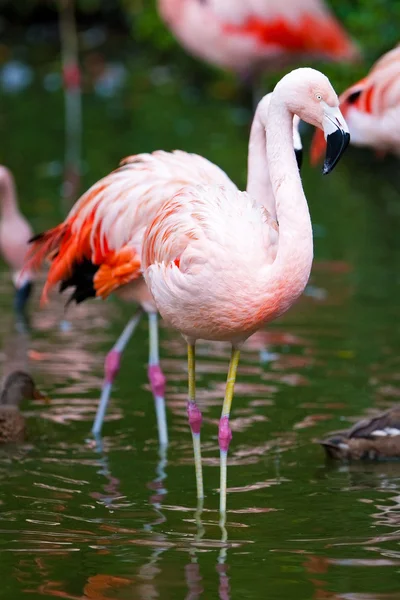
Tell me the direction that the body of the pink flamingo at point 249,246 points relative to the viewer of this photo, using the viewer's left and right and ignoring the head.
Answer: facing the viewer and to the right of the viewer

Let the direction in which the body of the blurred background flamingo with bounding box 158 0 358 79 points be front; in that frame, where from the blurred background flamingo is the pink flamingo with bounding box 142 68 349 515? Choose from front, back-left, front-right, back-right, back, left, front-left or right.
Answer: left

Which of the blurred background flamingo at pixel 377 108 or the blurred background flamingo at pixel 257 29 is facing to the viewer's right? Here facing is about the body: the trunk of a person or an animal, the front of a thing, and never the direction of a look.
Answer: the blurred background flamingo at pixel 377 108

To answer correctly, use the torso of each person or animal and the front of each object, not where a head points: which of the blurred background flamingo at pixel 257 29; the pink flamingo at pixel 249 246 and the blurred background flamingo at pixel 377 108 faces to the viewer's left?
the blurred background flamingo at pixel 257 29

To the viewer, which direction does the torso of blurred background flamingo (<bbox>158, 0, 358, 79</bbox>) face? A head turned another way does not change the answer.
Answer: to the viewer's left

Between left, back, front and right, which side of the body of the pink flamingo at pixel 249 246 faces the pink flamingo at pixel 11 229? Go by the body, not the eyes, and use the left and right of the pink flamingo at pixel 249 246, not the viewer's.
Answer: back

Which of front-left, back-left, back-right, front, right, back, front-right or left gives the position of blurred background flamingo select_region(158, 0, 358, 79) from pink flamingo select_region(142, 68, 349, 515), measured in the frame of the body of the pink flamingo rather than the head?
back-left

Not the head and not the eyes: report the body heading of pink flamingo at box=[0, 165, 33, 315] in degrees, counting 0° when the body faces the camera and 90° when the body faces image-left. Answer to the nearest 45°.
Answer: approximately 270°

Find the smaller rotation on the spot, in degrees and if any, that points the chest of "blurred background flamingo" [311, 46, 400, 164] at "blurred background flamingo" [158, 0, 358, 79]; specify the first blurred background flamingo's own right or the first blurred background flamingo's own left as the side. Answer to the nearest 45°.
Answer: approximately 90° to the first blurred background flamingo's own left

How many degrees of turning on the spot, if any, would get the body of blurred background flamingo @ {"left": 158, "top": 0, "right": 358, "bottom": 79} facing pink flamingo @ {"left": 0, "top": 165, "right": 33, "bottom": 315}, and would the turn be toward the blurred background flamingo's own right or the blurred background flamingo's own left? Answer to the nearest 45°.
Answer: approximately 45° to the blurred background flamingo's own left

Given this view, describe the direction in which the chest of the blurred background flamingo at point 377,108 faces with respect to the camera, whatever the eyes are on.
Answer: to the viewer's right
